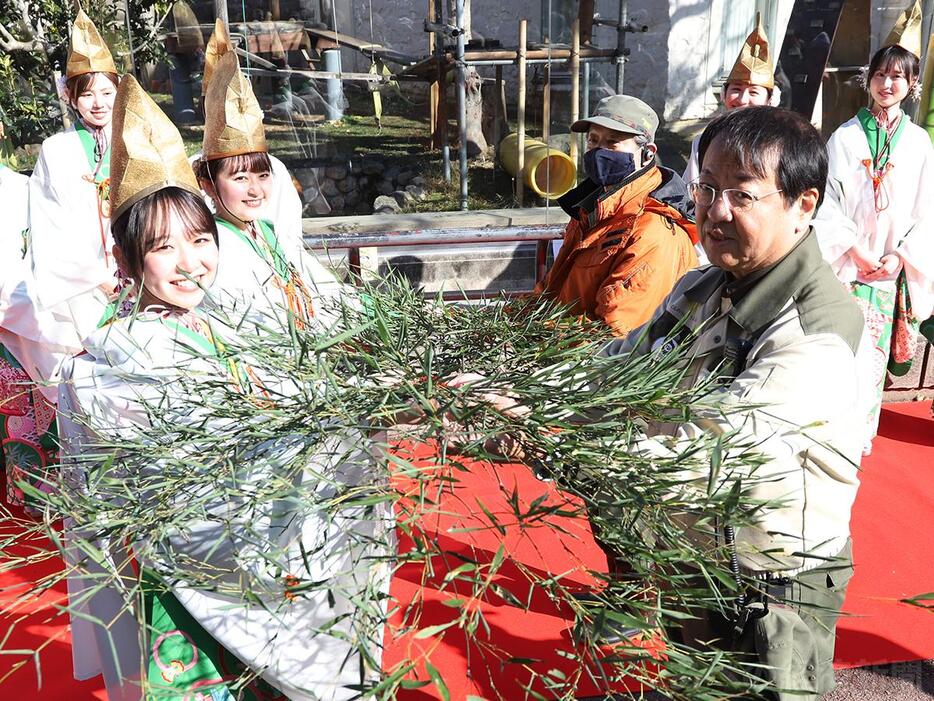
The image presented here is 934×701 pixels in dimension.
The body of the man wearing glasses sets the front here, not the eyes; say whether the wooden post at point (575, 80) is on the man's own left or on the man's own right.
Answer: on the man's own right

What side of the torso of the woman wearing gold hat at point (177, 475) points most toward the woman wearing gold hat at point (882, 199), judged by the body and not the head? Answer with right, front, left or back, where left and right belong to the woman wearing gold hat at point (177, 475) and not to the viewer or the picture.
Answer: left

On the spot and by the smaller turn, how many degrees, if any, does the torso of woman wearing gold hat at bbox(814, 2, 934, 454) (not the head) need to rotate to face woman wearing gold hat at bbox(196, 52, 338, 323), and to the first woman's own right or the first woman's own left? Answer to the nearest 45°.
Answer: approximately 45° to the first woman's own right

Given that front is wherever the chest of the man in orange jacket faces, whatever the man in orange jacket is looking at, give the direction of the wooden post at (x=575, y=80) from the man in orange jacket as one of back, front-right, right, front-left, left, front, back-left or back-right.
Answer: back-right

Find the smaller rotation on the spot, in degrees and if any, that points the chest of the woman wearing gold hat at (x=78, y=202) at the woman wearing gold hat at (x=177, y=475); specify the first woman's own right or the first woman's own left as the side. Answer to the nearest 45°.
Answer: approximately 45° to the first woman's own right

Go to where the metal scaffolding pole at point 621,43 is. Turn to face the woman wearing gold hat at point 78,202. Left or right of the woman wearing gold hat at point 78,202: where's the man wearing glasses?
left

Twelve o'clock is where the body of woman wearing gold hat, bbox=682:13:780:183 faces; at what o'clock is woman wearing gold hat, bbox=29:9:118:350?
woman wearing gold hat, bbox=29:9:118:350 is roughly at 2 o'clock from woman wearing gold hat, bbox=682:13:780:183.

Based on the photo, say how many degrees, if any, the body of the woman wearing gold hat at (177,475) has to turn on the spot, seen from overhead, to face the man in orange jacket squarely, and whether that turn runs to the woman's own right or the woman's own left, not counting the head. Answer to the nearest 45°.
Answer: approximately 90° to the woman's own left

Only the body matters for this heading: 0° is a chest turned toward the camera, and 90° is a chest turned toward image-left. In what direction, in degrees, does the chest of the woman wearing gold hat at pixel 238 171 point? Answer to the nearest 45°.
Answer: approximately 315°

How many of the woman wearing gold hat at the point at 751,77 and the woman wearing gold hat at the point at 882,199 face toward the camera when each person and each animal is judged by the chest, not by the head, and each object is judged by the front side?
2

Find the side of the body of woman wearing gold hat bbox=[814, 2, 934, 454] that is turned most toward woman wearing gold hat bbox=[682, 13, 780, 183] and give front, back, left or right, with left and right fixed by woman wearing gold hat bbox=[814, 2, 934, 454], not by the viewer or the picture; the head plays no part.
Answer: right
